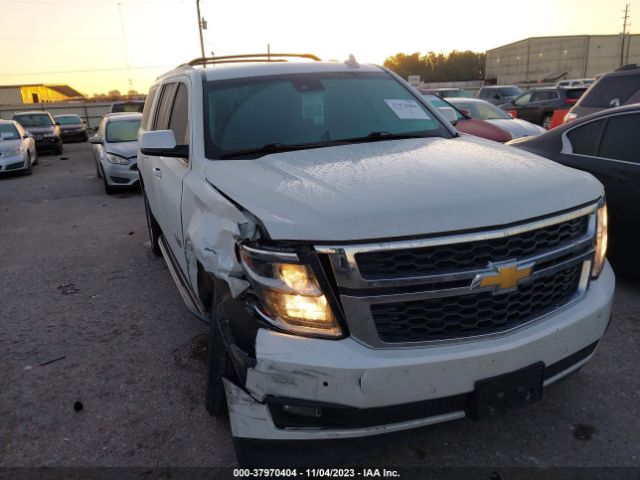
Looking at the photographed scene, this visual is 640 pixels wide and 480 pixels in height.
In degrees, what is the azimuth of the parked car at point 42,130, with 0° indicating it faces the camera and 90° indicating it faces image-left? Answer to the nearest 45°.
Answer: approximately 315°

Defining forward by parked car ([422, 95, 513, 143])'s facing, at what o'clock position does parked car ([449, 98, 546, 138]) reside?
parked car ([449, 98, 546, 138]) is roughly at 8 o'clock from parked car ([422, 95, 513, 143]).
